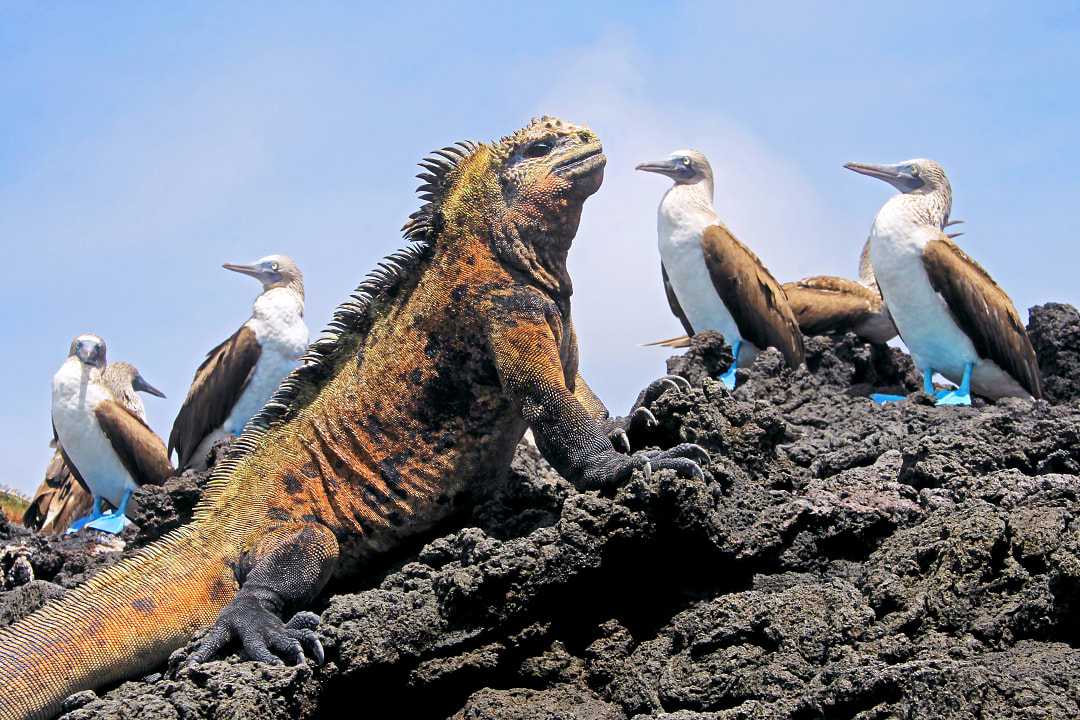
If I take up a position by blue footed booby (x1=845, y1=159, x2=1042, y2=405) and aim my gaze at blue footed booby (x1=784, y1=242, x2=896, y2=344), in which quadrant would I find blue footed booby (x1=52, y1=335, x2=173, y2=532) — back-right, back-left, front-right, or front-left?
front-left

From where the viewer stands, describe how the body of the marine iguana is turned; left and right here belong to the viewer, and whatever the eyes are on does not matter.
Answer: facing to the right of the viewer

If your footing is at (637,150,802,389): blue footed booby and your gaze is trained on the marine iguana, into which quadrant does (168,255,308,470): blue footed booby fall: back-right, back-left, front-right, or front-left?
front-right

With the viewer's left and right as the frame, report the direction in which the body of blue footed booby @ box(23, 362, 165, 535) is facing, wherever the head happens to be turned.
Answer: facing to the right of the viewer

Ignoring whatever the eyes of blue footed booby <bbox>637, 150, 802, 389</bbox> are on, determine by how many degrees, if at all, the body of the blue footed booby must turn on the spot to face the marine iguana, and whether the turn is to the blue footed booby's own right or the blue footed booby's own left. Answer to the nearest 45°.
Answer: approximately 45° to the blue footed booby's own left

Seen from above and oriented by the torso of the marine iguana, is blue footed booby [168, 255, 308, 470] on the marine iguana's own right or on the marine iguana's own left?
on the marine iguana's own left

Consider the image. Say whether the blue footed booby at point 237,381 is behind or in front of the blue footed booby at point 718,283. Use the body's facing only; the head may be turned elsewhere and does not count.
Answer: in front

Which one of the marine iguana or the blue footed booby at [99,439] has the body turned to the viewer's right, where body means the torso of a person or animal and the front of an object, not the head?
the marine iguana

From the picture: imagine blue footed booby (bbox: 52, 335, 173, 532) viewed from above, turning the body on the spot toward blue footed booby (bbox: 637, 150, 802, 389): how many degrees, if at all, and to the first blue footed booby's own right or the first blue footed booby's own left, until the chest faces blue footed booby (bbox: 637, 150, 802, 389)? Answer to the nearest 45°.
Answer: approximately 90° to the first blue footed booby's own left

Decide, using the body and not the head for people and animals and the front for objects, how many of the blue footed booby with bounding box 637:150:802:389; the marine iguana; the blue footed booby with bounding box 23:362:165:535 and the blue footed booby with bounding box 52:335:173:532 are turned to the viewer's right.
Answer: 2

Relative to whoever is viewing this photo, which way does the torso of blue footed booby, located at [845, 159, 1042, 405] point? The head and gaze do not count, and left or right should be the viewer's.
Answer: facing the viewer and to the left of the viewer
